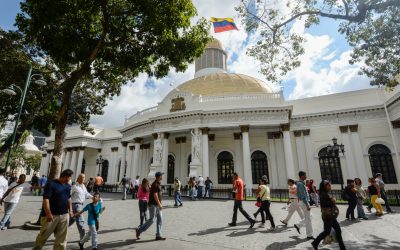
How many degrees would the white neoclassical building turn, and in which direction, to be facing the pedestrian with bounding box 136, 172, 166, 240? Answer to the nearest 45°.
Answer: approximately 45° to its left

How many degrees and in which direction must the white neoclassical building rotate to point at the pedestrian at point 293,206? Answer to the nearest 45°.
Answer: approximately 45° to its left

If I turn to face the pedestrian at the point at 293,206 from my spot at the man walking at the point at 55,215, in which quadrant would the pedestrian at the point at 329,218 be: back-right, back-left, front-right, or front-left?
front-right

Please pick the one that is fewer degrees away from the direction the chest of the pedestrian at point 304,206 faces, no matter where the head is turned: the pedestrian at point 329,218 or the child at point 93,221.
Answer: the pedestrian

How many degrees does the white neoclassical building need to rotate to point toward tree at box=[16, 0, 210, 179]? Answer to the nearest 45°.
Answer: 0° — it already faces it

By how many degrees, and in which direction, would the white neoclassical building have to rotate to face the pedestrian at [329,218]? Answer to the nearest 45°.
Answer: approximately 45° to its left
